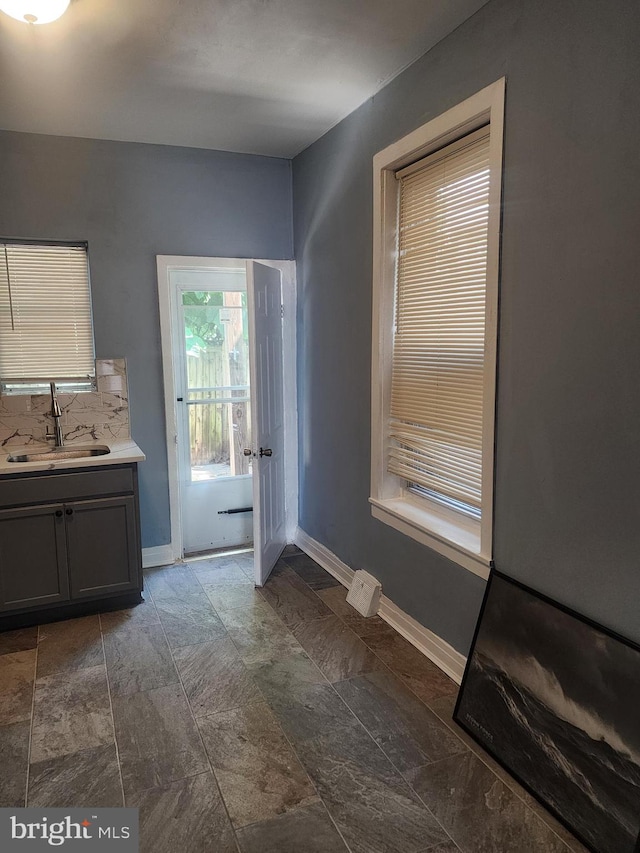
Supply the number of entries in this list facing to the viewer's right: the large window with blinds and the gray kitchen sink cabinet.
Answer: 0

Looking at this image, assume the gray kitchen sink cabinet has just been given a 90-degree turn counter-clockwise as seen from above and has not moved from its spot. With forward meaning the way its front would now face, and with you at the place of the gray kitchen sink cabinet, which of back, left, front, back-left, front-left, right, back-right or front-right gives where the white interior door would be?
front

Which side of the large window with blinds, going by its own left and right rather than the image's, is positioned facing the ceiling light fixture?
front

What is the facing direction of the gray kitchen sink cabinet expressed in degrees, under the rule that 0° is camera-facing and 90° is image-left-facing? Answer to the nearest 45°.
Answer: approximately 0°

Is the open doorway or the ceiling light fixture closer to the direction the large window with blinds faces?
the ceiling light fixture

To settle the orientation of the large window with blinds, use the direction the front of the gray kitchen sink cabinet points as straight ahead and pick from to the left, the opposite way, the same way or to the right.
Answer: to the right

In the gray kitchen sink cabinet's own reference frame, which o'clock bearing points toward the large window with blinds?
The large window with blinds is roughly at 10 o'clock from the gray kitchen sink cabinet.

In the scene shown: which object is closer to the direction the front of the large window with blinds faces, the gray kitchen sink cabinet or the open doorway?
the gray kitchen sink cabinet

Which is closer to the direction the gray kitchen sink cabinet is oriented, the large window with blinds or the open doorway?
the large window with blinds

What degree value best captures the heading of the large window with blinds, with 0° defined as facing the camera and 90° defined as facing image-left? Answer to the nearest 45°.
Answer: approximately 45°
